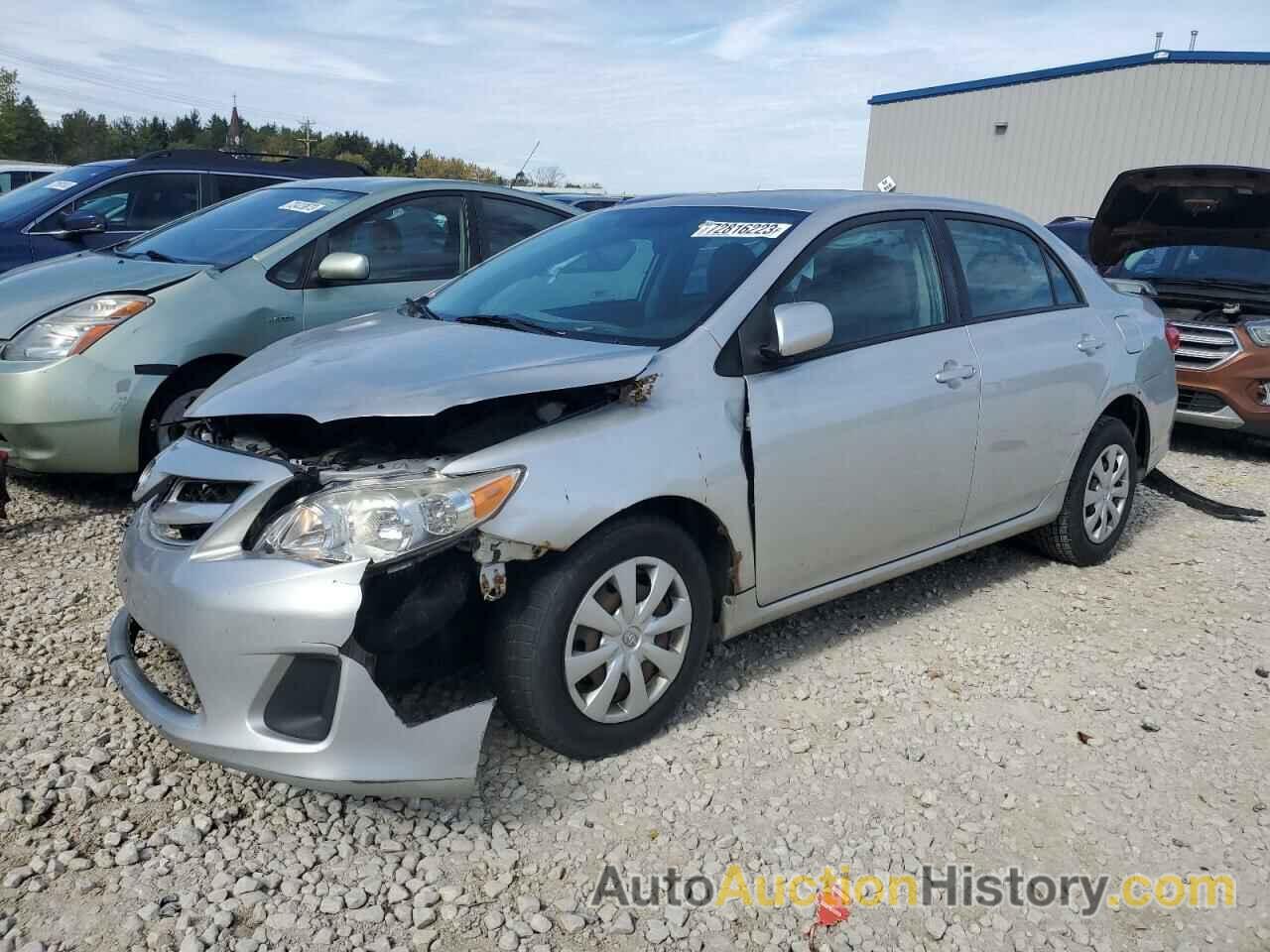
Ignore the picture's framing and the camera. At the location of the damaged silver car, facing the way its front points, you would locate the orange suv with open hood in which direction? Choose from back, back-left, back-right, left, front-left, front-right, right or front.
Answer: back

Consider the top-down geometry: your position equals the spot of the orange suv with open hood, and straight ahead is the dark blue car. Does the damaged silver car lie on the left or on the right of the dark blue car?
left

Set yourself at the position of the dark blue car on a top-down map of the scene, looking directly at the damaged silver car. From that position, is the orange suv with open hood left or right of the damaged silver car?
left

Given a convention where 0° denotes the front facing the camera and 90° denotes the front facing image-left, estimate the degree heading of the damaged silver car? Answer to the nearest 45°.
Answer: approximately 45°

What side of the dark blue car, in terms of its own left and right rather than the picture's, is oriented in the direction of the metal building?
back

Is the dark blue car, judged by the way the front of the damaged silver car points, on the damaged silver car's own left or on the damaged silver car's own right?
on the damaged silver car's own right

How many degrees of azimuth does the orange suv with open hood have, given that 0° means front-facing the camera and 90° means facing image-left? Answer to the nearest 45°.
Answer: approximately 45°

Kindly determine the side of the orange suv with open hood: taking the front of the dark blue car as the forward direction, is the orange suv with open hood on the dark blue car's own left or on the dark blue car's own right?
on the dark blue car's own left

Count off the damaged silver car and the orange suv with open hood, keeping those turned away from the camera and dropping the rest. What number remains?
0

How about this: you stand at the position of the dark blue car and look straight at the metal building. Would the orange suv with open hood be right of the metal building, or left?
right

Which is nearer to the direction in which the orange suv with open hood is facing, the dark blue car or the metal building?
the dark blue car
